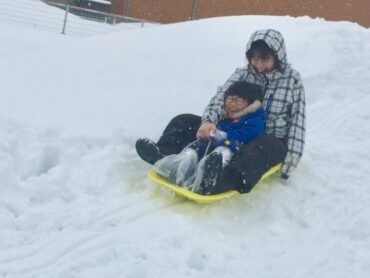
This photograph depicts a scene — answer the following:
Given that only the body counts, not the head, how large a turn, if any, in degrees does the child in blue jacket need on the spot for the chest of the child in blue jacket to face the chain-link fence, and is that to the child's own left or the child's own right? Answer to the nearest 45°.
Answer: approximately 90° to the child's own right

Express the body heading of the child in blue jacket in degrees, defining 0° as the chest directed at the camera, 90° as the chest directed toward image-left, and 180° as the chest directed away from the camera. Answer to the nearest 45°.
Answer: approximately 45°
